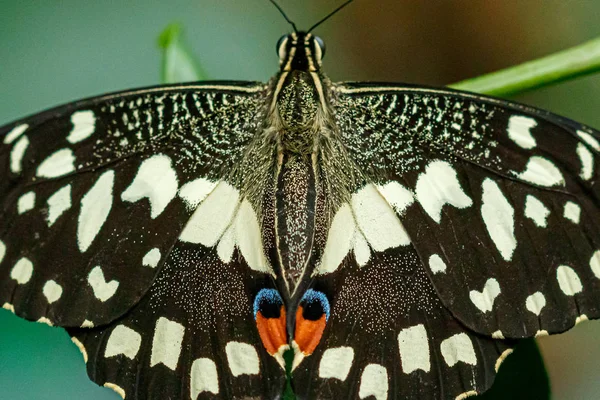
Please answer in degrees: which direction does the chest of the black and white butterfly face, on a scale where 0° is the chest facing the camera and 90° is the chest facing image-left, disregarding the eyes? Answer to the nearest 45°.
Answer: approximately 180°

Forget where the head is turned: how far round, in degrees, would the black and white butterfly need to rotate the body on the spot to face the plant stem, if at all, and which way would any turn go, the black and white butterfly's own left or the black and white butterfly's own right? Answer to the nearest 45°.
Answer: approximately 90° to the black and white butterfly's own right
